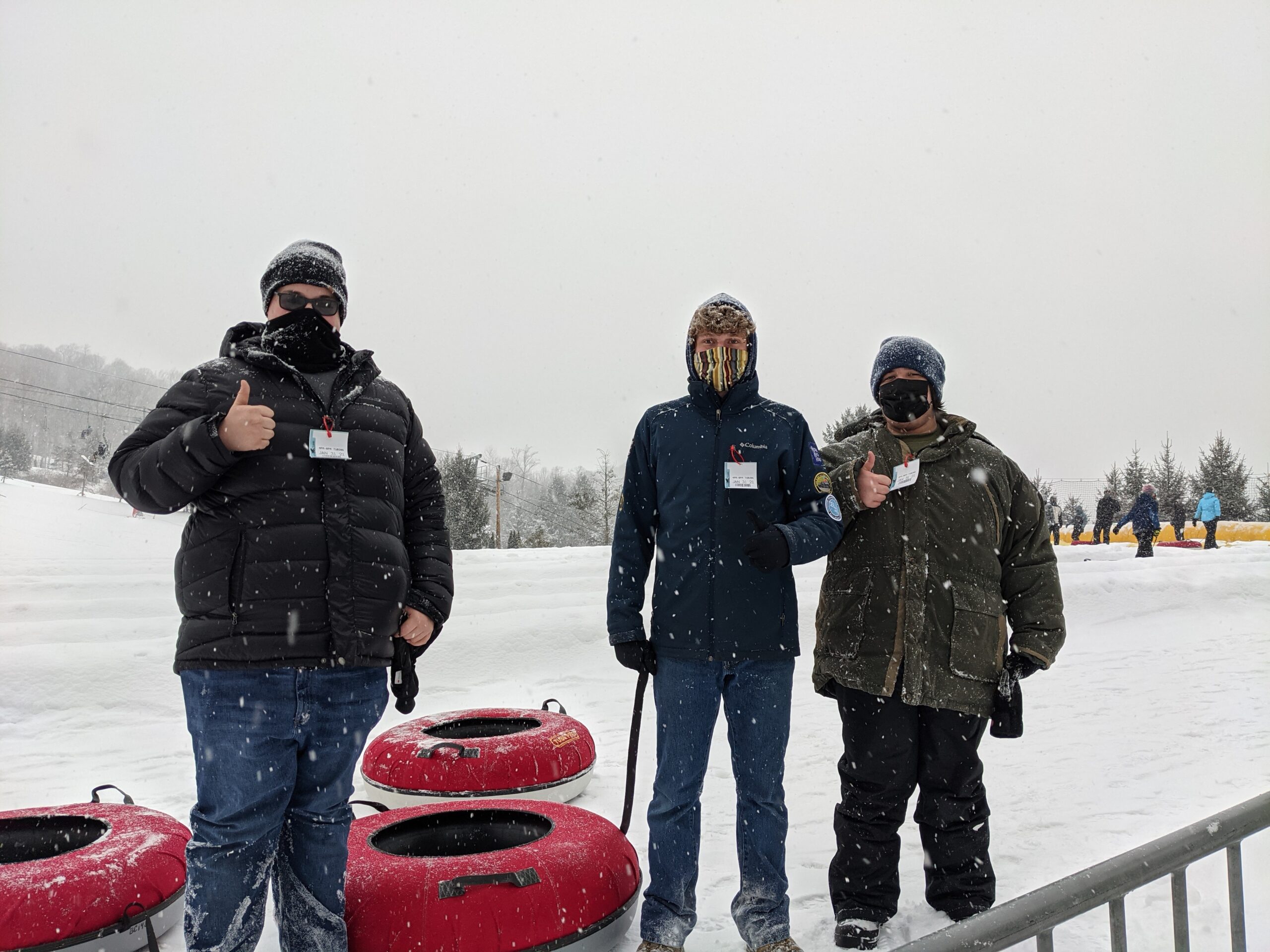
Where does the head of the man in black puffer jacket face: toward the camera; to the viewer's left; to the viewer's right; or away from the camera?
toward the camera

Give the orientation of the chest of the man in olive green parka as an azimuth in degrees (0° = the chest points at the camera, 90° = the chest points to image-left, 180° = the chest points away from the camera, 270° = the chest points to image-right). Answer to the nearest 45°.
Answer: approximately 0°

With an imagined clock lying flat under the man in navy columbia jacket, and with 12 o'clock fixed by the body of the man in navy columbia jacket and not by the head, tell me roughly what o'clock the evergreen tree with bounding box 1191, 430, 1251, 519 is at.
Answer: The evergreen tree is roughly at 7 o'clock from the man in navy columbia jacket.

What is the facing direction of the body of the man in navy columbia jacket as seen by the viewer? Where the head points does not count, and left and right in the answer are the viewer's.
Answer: facing the viewer

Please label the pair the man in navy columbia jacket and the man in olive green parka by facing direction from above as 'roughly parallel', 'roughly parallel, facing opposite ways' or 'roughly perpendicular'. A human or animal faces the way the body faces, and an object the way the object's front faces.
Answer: roughly parallel

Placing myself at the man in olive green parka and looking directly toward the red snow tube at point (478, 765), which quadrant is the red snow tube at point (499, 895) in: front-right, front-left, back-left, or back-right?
front-left

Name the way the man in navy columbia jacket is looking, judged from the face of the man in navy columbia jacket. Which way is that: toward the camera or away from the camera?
toward the camera

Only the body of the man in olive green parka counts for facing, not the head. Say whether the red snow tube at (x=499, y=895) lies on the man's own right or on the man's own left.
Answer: on the man's own right

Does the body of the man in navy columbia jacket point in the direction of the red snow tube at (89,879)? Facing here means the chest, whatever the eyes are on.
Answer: no

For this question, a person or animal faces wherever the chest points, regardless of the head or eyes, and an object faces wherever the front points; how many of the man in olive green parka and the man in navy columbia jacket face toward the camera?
2

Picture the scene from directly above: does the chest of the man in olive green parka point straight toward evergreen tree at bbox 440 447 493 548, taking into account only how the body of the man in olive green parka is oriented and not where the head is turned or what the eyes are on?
no

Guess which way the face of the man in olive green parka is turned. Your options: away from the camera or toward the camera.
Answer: toward the camera

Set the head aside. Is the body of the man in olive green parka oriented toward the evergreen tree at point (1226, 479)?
no

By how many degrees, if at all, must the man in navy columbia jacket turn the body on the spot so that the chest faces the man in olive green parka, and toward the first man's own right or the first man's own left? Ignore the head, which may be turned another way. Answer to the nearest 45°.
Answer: approximately 90° to the first man's own left

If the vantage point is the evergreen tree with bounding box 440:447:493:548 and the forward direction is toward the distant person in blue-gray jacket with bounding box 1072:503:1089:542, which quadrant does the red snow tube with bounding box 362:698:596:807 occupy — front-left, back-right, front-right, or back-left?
front-right

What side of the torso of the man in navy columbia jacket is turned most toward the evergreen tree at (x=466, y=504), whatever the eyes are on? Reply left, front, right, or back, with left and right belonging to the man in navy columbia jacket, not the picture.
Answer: back
